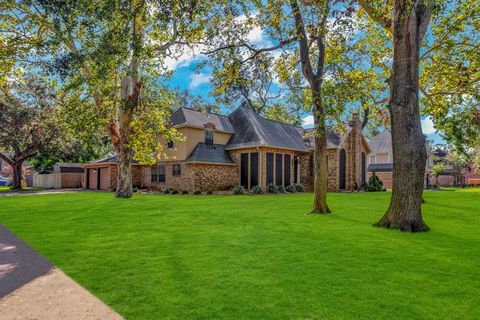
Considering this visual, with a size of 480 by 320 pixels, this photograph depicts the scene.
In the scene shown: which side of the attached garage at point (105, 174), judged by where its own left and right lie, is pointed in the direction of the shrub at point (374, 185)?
left

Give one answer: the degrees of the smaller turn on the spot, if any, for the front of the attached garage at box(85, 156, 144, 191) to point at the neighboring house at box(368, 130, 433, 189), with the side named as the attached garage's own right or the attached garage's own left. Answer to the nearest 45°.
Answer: approximately 135° to the attached garage's own left

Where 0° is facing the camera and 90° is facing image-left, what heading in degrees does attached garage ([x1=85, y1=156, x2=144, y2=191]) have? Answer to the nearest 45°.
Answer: approximately 45°

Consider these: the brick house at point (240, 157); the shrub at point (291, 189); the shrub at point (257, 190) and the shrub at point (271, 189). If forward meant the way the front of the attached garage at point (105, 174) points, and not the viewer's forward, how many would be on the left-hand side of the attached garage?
4

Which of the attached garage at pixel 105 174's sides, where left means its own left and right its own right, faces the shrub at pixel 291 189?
left

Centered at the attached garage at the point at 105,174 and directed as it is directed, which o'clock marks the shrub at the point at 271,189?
The shrub is roughly at 9 o'clock from the attached garage.

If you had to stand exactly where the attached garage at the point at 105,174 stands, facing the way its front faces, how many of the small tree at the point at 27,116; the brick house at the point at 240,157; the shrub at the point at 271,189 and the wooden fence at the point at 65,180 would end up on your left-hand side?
2

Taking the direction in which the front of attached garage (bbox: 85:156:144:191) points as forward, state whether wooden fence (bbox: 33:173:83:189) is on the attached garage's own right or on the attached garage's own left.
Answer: on the attached garage's own right

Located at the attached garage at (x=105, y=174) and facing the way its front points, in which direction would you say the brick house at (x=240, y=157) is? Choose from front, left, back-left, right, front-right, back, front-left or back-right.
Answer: left

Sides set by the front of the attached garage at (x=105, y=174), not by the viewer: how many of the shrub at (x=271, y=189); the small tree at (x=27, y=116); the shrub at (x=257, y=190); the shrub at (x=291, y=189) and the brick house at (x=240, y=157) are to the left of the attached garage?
4

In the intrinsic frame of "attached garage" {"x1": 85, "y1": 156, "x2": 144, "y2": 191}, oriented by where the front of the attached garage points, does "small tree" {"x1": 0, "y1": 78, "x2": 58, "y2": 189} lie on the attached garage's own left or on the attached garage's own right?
on the attached garage's own right
